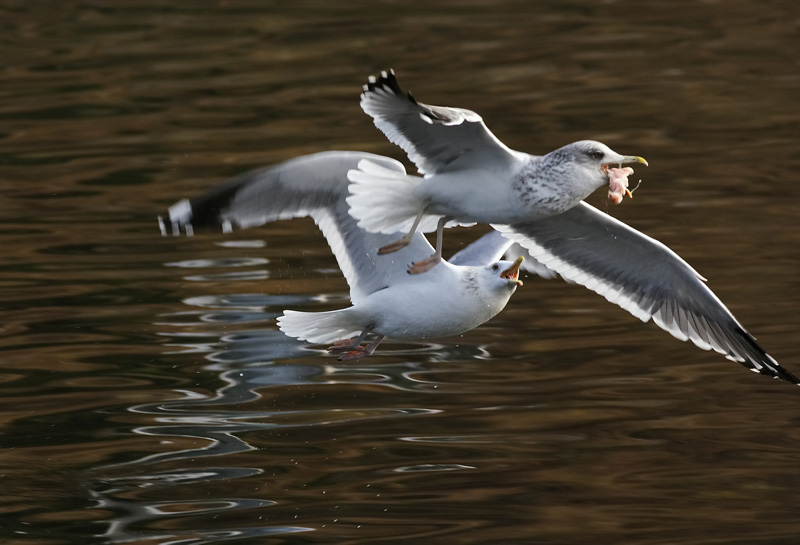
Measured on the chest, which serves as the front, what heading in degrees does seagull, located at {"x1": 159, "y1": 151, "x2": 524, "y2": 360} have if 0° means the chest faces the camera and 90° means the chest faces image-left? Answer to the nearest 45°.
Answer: approximately 270°
